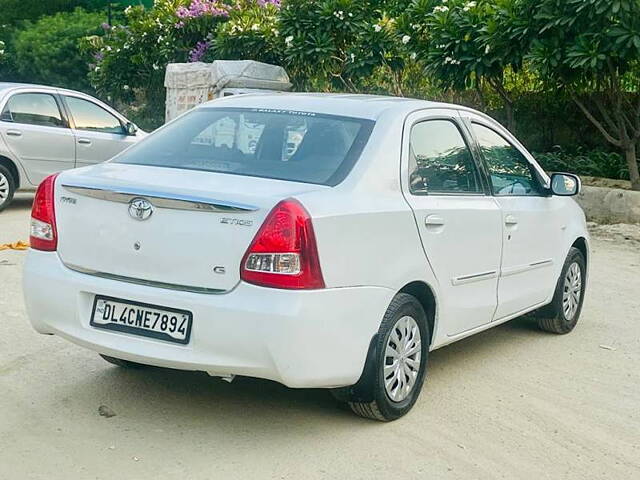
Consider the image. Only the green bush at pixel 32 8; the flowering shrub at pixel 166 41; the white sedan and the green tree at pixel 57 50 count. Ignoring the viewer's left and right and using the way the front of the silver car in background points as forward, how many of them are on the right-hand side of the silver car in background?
1

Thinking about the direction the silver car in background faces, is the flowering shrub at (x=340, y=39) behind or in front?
in front

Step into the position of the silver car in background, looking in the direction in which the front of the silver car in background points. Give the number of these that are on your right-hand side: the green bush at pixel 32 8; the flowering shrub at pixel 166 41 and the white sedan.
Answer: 1

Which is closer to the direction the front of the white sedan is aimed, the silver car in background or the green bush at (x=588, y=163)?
the green bush

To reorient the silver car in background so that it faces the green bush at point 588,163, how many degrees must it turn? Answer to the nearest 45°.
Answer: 0° — it already faces it

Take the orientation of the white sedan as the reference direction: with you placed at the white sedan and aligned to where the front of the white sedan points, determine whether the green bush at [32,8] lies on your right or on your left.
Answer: on your left

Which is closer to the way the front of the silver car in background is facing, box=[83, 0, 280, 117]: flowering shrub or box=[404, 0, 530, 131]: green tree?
the green tree

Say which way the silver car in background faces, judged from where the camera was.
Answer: facing to the right of the viewer

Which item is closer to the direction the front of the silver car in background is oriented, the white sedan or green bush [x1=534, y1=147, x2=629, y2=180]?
the green bush

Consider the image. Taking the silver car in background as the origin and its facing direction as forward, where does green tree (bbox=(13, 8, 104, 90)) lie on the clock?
The green tree is roughly at 9 o'clock from the silver car in background.

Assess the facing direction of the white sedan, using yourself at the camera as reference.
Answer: facing away from the viewer and to the right of the viewer

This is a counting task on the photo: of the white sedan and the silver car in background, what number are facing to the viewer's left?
0

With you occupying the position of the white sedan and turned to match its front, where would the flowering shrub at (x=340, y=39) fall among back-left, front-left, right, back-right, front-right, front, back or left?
front-left
